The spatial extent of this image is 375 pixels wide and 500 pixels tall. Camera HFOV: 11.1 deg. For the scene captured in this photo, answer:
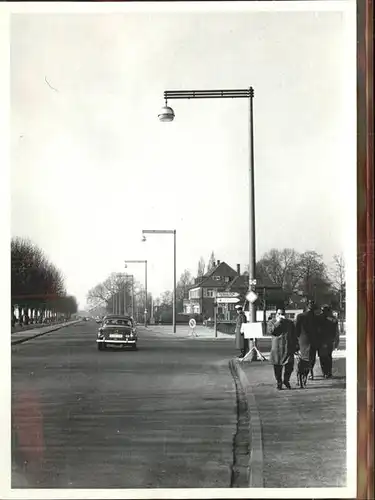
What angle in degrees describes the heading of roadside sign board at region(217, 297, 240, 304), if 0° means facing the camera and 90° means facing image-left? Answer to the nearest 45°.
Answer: approximately 0°
